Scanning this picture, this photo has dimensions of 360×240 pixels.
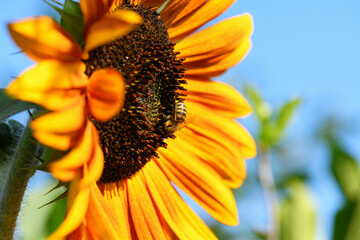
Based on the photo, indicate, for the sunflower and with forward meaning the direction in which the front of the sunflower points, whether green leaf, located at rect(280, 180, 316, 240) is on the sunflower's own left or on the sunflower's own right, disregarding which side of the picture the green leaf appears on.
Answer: on the sunflower's own left

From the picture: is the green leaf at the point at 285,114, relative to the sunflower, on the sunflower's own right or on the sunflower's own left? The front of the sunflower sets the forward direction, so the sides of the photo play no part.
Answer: on the sunflower's own left

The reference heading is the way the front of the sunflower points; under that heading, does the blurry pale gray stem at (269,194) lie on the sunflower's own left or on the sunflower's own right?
on the sunflower's own left

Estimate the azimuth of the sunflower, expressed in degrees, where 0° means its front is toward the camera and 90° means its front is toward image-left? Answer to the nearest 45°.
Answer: approximately 315°
